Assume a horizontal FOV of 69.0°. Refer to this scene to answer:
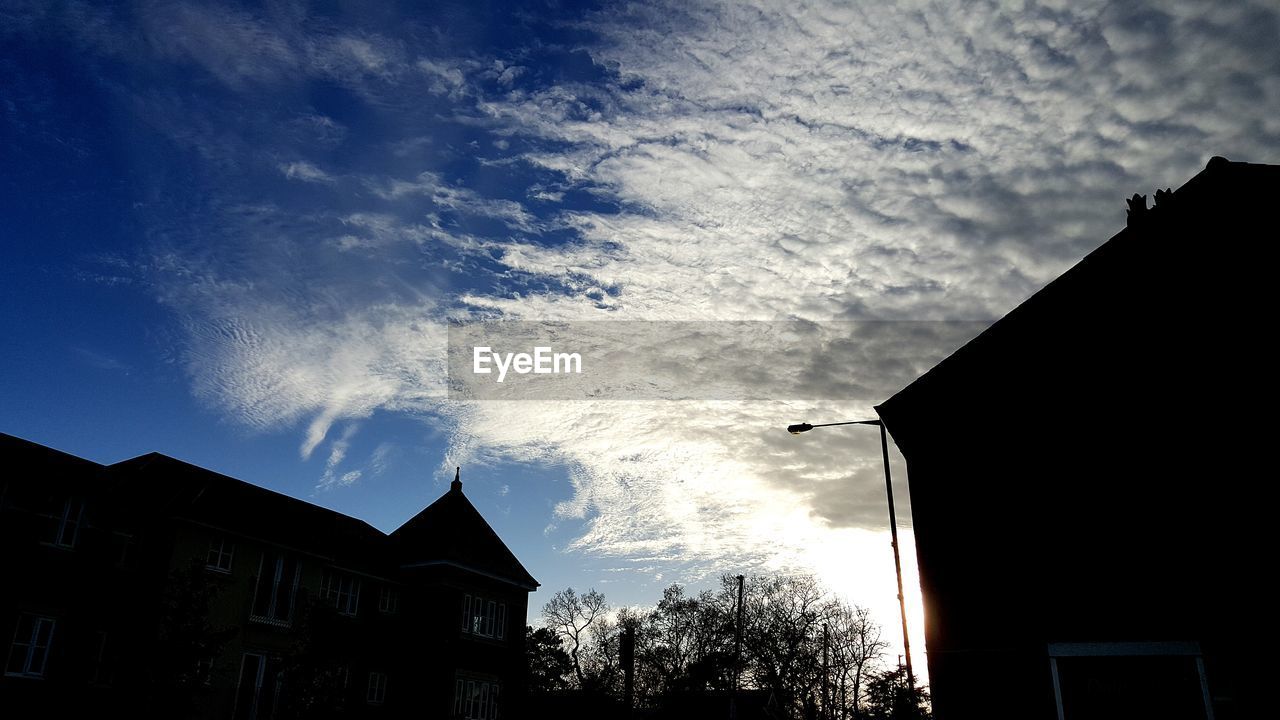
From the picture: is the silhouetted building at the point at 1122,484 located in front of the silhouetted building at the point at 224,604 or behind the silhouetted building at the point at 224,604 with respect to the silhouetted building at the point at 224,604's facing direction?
in front

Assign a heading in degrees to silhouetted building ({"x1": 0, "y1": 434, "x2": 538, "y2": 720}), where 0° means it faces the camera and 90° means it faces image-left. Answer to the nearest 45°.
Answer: approximately 315°
